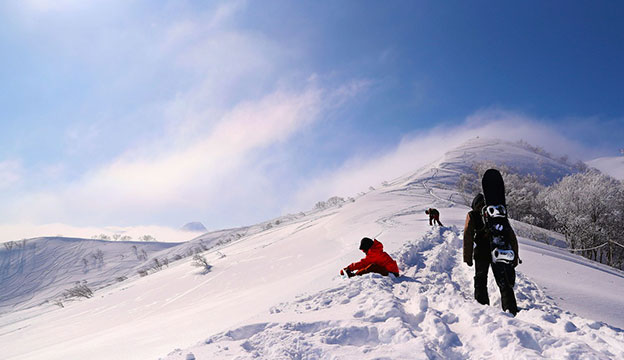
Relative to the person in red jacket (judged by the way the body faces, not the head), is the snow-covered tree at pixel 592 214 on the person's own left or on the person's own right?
on the person's own right

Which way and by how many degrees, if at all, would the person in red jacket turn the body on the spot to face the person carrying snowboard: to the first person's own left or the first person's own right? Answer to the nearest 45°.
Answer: approximately 135° to the first person's own left

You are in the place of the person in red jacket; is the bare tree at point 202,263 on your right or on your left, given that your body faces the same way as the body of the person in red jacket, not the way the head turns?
on your right

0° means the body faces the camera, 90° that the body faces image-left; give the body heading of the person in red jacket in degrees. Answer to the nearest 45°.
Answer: approximately 90°
